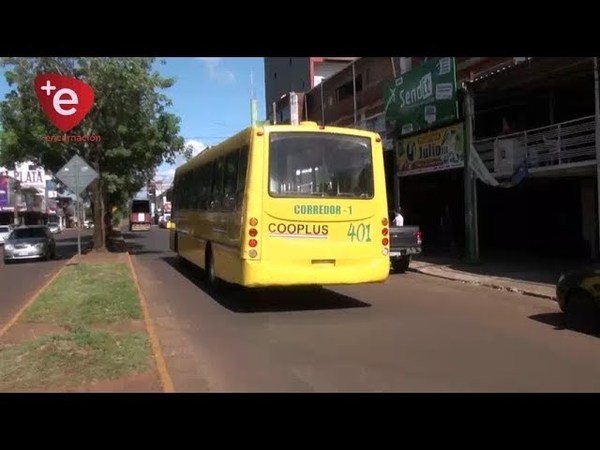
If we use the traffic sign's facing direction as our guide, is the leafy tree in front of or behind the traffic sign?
in front

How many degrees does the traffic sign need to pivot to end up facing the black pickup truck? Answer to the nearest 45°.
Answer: approximately 90° to its right

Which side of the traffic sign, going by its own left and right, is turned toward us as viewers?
back
